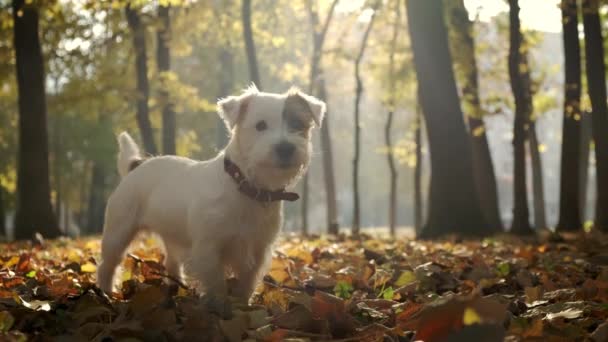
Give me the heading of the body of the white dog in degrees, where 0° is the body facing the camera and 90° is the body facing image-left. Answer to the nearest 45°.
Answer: approximately 315°

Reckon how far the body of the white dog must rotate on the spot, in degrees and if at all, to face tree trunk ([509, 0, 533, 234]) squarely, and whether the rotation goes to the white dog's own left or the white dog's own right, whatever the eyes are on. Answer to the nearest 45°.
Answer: approximately 90° to the white dog's own left

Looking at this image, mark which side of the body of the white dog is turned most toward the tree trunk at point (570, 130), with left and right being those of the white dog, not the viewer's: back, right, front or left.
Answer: left

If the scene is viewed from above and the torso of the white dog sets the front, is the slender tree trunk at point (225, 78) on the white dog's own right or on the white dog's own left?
on the white dog's own left

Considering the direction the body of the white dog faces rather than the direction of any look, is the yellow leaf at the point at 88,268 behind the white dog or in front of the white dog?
behind

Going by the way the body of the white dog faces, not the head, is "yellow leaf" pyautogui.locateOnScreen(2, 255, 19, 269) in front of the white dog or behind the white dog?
behind

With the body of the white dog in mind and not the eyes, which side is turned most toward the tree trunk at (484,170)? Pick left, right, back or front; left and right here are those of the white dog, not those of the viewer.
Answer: left

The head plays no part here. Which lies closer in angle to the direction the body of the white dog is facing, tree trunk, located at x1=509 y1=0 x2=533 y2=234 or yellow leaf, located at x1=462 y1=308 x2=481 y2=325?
the yellow leaf

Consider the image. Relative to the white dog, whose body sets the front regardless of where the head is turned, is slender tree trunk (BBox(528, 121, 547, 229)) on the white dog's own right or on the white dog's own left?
on the white dog's own left

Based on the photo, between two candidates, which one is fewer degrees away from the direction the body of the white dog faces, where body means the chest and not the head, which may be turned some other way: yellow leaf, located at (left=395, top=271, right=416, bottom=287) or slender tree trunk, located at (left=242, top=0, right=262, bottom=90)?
the yellow leaf
